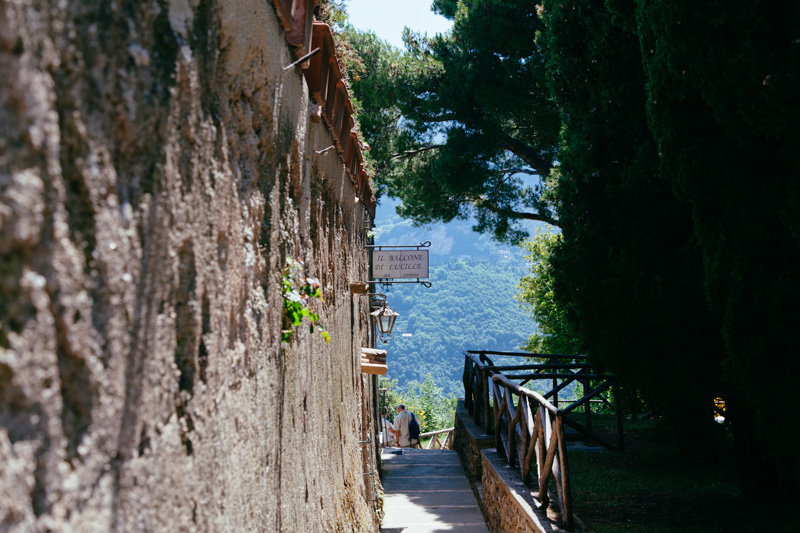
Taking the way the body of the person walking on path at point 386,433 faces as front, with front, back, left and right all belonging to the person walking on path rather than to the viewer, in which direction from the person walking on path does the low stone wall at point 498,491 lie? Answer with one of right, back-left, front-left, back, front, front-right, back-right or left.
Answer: back

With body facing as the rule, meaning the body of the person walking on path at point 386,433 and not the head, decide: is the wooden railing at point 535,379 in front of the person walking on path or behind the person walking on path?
behind

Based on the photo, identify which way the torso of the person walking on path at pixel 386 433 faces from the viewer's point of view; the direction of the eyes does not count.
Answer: away from the camera
